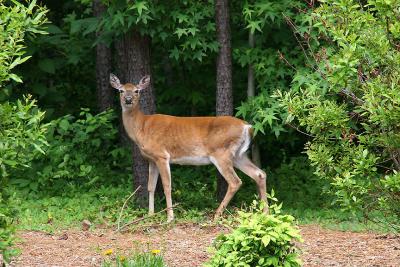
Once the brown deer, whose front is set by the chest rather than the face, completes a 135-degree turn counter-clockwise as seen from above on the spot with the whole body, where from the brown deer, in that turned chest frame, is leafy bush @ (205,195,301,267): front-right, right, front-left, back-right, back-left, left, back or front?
front-right

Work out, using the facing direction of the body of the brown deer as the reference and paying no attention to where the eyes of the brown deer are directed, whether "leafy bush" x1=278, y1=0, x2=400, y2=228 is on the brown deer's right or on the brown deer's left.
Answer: on the brown deer's left

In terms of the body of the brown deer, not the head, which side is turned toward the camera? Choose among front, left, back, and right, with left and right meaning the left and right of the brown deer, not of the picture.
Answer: left

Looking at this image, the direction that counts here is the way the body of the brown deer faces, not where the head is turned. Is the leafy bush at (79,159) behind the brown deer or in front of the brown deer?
in front
